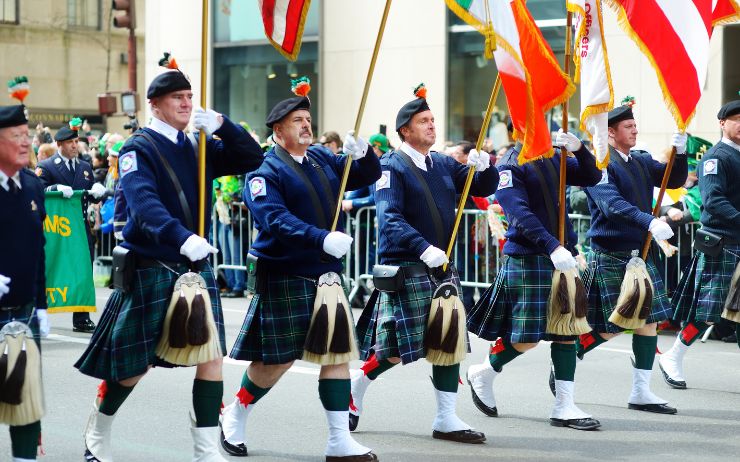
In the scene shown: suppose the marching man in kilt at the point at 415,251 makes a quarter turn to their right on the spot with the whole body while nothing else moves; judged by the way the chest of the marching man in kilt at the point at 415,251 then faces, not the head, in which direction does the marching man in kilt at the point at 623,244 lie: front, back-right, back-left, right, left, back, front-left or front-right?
back

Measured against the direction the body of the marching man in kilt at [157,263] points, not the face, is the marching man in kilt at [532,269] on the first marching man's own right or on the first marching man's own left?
on the first marching man's own left

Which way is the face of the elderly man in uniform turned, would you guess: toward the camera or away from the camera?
toward the camera

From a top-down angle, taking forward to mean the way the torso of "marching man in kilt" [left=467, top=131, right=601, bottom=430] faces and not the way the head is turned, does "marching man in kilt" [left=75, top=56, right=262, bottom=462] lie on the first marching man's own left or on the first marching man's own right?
on the first marching man's own right

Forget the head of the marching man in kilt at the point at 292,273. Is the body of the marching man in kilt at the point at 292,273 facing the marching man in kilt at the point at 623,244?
no

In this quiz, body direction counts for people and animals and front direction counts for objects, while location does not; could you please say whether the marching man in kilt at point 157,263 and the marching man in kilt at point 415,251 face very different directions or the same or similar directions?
same or similar directions

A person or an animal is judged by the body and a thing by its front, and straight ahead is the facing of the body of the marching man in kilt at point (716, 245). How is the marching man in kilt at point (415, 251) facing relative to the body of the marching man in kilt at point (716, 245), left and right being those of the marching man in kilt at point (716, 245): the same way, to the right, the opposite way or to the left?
the same way

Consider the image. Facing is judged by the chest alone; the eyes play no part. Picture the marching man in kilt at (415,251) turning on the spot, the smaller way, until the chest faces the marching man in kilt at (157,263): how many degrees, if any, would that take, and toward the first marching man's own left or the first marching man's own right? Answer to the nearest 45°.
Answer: approximately 90° to the first marching man's own right

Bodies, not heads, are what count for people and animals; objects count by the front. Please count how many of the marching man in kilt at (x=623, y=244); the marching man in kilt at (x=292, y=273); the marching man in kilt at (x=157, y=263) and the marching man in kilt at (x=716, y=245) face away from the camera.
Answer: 0
